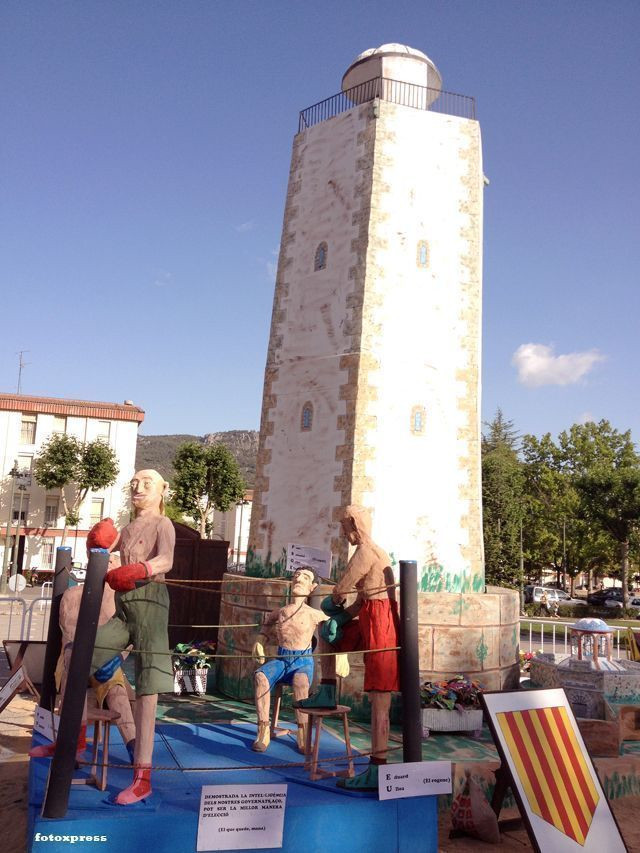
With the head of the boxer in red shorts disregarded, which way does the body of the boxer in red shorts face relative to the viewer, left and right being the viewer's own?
facing to the left of the viewer

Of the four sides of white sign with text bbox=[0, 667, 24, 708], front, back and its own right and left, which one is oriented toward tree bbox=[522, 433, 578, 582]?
back

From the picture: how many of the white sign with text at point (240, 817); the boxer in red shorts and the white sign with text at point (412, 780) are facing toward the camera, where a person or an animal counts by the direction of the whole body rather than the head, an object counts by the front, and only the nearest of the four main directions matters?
2

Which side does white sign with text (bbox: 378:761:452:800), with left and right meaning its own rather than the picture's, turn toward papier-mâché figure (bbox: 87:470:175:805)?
right

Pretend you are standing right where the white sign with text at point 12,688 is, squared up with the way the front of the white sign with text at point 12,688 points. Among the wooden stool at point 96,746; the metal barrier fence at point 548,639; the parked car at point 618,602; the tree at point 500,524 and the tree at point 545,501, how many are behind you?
4

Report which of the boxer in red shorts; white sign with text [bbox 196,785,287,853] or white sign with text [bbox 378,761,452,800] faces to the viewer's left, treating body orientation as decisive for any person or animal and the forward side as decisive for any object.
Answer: the boxer in red shorts

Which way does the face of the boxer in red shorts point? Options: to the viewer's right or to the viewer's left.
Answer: to the viewer's left

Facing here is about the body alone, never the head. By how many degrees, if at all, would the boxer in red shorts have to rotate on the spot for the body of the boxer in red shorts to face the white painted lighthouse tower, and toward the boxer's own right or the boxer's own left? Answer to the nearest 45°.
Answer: approximately 90° to the boxer's own right

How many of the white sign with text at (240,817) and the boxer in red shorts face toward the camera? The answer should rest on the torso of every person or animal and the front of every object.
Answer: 1

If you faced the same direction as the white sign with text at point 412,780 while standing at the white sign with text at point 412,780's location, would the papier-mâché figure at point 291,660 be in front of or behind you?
behind

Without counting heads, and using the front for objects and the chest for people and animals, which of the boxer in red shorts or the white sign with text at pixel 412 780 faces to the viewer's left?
the boxer in red shorts
